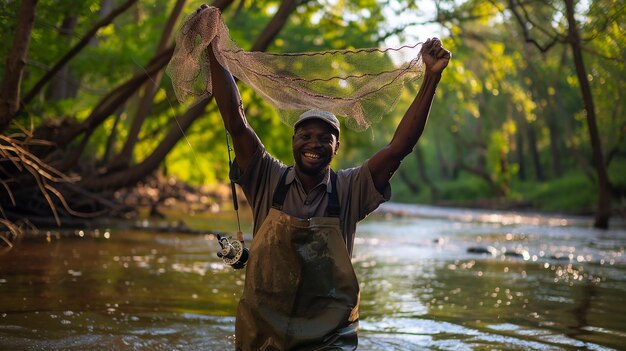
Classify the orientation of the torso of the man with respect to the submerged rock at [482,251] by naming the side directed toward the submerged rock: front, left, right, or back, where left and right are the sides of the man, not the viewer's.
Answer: back

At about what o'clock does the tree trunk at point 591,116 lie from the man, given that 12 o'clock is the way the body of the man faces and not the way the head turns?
The tree trunk is roughly at 7 o'clock from the man.

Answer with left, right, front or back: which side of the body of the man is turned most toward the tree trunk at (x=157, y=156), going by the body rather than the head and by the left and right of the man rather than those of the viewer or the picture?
back

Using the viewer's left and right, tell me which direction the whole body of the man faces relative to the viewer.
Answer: facing the viewer

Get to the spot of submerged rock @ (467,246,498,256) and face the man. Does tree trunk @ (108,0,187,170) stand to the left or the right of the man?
right

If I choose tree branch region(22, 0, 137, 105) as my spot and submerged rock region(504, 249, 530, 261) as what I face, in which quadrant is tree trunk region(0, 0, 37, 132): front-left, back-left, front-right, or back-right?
back-right

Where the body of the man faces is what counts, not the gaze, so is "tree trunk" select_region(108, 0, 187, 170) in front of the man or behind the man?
behind

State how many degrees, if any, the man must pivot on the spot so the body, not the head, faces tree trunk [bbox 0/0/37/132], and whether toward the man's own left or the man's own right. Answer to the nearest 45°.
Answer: approximately 135° to the man's own right

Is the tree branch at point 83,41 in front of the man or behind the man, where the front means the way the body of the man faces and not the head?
behind
